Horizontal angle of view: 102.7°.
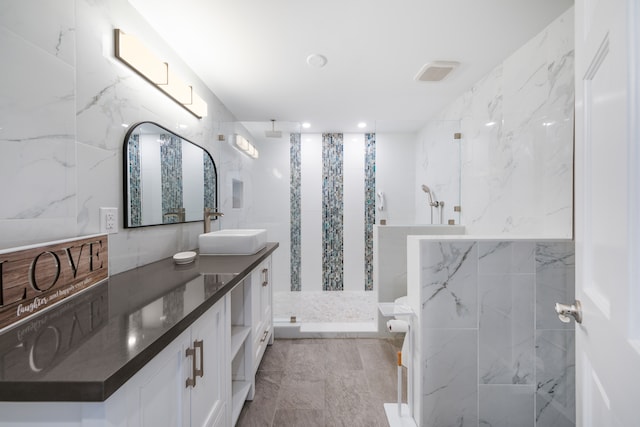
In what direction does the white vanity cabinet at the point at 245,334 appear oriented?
to the viewer's right

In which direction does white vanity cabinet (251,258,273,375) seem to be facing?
to the viewer's right

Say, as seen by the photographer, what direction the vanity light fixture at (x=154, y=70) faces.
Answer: facing the viewer and to the right of the viewer

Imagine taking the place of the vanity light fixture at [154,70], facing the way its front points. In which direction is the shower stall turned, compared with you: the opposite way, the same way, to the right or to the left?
to the right

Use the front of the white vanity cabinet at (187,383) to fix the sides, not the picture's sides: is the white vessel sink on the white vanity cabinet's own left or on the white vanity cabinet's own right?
on the white vanity cabinet's own left

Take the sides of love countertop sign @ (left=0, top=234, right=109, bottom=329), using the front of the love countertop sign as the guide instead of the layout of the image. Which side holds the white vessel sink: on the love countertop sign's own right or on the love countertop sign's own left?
on the love countertop sign's own left

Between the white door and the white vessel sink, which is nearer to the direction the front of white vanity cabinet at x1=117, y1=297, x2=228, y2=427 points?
the white door

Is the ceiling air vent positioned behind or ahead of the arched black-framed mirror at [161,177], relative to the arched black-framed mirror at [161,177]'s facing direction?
ahead

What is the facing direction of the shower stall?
toward the camera

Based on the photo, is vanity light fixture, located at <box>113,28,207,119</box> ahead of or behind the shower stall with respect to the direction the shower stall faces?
ahead

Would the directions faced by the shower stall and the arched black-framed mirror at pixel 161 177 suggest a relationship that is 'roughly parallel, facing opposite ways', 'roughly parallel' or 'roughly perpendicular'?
roughly perpendicular

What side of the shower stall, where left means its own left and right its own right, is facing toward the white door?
front

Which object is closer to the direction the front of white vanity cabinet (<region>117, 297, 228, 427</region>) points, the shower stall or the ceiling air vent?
the ceiling air vent
